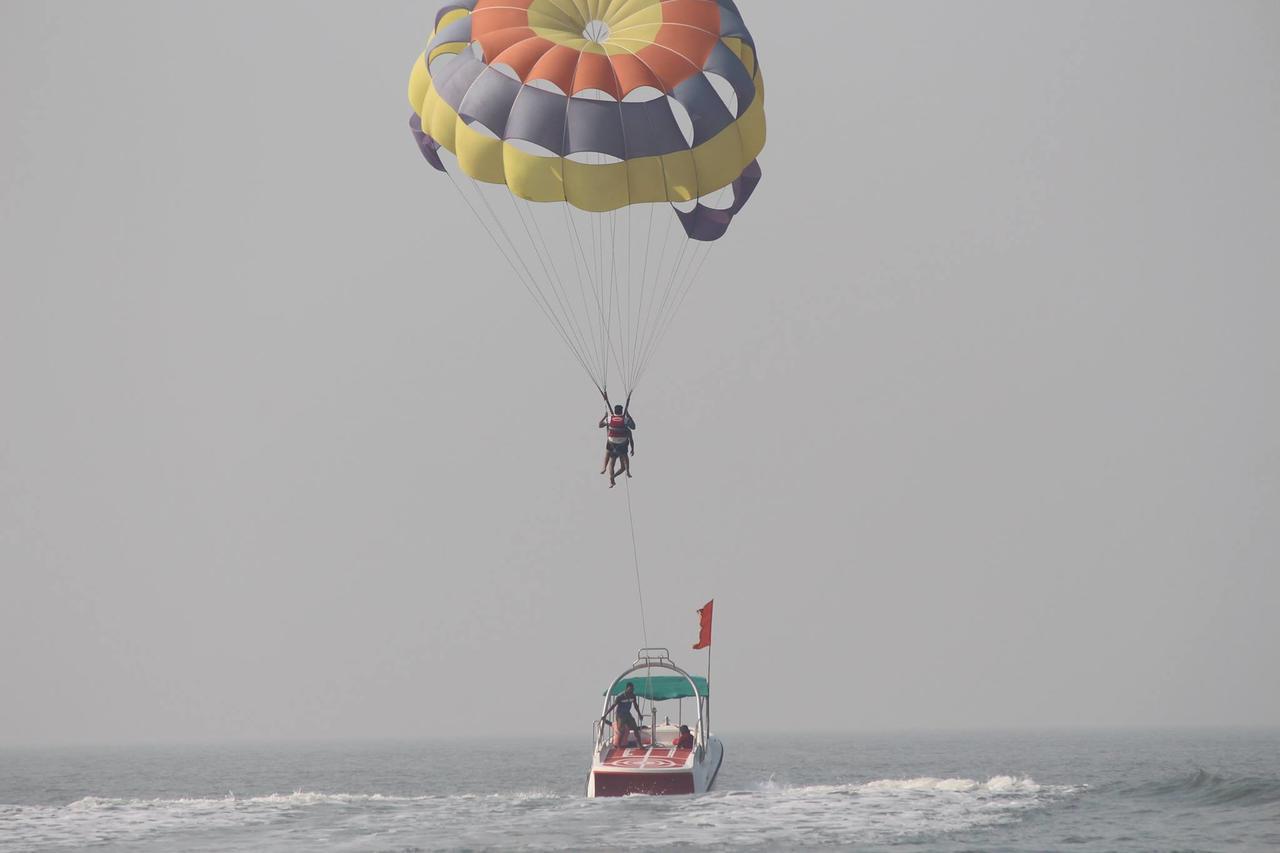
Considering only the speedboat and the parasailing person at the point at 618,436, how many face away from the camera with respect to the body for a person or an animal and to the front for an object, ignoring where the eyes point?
2

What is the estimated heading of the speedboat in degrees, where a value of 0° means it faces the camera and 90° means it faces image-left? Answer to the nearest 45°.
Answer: approximately 180°

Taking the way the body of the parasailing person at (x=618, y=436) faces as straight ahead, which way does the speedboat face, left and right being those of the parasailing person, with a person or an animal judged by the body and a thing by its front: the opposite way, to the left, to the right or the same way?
the same way

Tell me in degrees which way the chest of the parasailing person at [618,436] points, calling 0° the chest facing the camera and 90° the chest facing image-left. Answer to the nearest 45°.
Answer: approximately 180°
